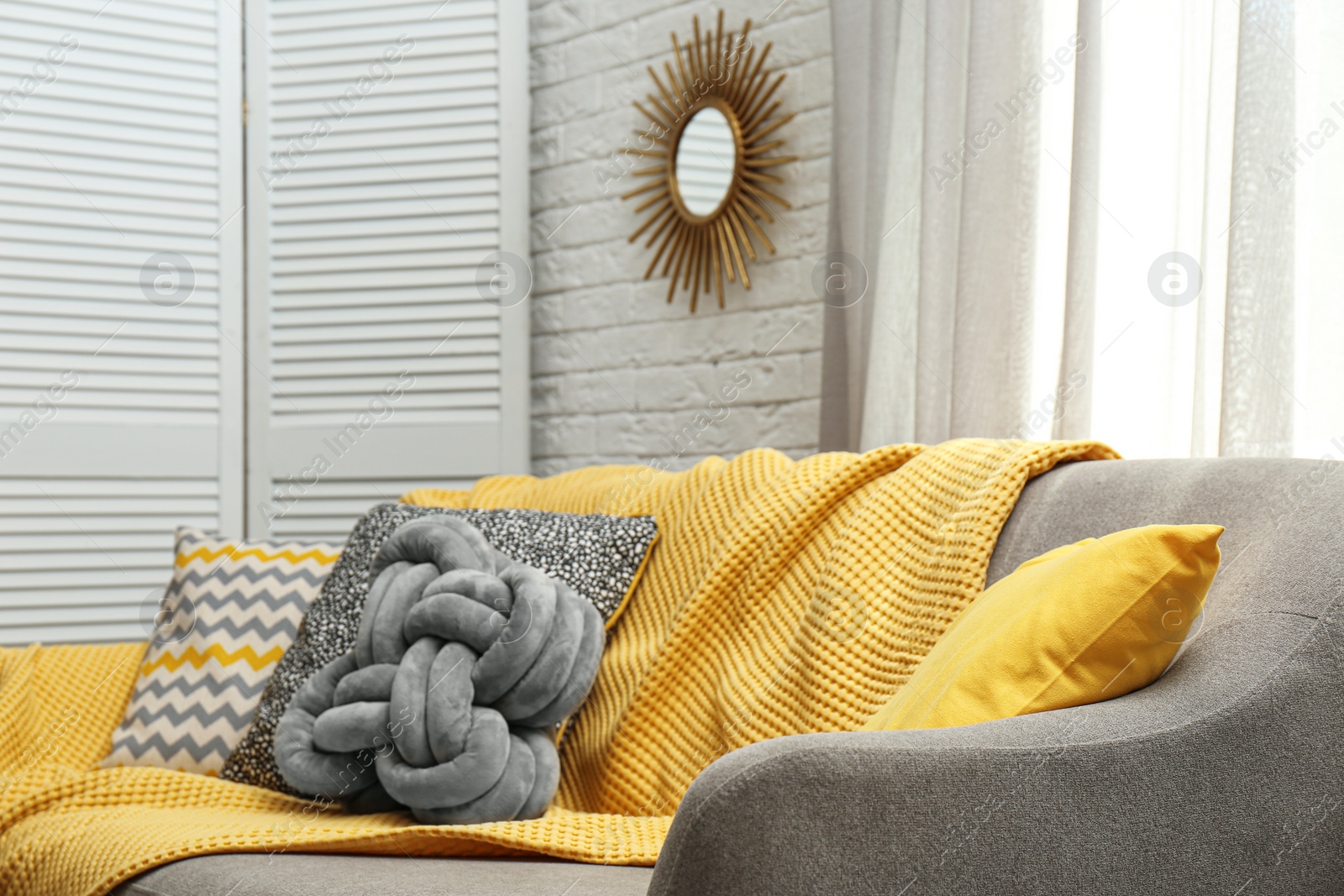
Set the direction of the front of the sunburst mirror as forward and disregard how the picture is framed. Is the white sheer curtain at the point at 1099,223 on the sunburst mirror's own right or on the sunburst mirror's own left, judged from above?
on the sunburst mirror's own left

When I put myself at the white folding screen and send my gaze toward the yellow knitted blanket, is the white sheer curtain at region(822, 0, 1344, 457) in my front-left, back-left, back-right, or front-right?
front-left

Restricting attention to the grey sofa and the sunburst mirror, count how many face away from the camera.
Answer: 0

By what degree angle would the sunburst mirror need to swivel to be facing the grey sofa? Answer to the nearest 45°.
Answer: approximately 45° to its left

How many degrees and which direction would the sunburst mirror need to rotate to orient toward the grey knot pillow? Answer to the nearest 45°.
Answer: approximately 45° to its left

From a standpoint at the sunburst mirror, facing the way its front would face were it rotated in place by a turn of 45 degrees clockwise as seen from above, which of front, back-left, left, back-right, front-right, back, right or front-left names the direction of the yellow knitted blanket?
left

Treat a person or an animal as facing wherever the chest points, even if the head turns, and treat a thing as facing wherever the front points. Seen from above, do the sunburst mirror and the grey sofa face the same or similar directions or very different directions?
same or similar directions

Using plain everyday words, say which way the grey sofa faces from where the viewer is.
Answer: facing the viewer and to the left of the viewer

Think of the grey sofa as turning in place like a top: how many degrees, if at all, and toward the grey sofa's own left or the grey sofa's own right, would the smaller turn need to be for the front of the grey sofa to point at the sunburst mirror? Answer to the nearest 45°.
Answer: approximately 135° to the grey sofa's own right

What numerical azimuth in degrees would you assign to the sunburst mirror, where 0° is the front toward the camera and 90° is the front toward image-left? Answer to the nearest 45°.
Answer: approximately 45°

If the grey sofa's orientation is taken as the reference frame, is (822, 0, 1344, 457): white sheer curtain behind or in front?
behind
